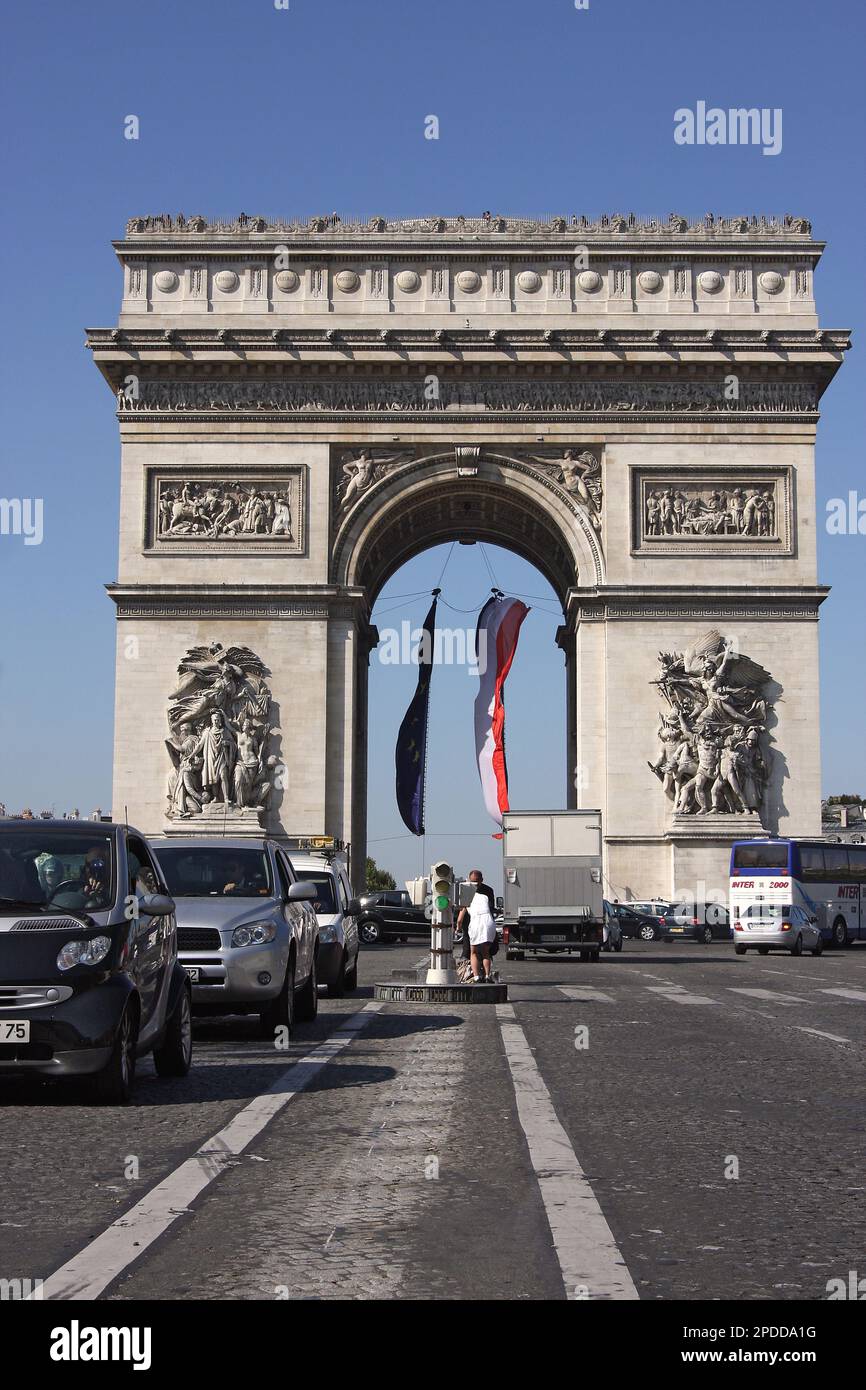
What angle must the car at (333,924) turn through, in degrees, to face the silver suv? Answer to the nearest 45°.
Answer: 0° — it already faces it

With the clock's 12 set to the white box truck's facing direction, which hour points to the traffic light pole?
The traffic light pole is roughly at 6 o'clock from the white box truck.

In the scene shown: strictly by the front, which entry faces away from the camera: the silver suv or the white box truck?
the white box truck

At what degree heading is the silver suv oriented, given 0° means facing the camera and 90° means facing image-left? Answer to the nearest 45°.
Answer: approximately 0°

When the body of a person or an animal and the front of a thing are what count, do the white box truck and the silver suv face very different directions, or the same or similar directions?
very different directions

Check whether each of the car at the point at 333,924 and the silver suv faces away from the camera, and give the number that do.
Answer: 0

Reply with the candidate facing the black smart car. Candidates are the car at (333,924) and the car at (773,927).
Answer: the car at (333,924)
